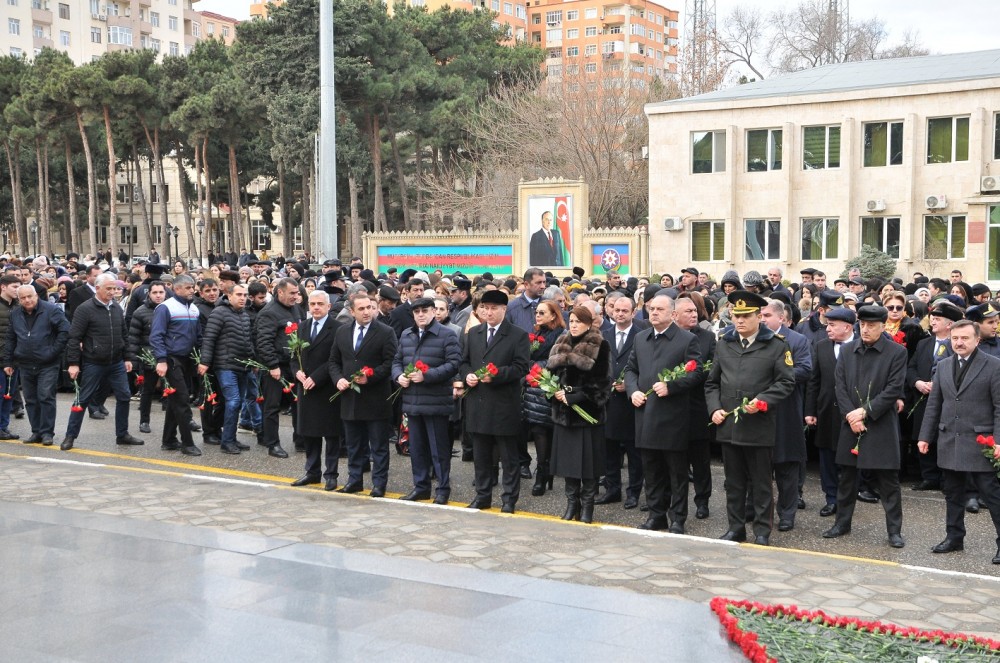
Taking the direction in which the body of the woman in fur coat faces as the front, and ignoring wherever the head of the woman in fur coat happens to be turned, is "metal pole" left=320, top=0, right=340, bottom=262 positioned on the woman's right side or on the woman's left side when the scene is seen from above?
on the woman's right side

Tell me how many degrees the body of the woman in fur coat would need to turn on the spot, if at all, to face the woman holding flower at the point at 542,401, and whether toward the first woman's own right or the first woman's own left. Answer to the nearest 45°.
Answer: approximately 135° to the first woman's own right

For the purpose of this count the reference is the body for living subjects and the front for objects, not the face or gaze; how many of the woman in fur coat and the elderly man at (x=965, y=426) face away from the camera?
0

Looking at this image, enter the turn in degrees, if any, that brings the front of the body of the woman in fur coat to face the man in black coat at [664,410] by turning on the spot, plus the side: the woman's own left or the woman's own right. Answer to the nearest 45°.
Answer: approximately 135° to the woman's own left

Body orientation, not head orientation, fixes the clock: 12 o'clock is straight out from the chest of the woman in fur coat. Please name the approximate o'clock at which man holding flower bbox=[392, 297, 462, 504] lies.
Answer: The man holding flower is roughly at 2 o'clock from the woman in fur coat.

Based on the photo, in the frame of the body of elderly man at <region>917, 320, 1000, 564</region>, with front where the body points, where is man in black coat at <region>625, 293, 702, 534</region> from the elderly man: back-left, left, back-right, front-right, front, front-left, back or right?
front-right

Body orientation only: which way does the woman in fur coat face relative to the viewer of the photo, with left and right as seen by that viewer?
facing the viewer and to the left of the viewer

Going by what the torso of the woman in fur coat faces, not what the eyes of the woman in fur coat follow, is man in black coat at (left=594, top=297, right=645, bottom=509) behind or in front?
behind

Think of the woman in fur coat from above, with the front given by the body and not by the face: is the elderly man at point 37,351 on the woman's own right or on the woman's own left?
on the woman's own right

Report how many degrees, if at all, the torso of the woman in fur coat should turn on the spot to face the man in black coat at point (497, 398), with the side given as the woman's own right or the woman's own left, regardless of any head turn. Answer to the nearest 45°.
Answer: approximately 45° to the woman's own right
